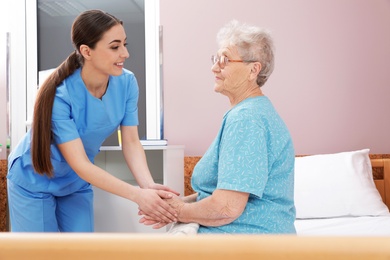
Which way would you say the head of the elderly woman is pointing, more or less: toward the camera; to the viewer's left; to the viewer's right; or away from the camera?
to the viewer's left

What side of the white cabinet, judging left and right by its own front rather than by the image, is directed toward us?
front

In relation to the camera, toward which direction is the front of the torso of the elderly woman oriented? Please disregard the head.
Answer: to the viewer's left

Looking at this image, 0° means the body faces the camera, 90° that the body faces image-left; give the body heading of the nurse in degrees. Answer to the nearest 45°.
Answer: approximately 315°

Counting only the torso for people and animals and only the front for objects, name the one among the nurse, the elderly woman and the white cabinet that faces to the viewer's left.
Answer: the elderly woman

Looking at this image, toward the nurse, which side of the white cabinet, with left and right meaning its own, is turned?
front

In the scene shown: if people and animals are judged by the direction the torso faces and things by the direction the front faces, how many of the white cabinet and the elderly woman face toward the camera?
1

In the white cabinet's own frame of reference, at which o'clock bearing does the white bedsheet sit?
The white bedsheet is roughly at 10 o'clock from the white cabinet.

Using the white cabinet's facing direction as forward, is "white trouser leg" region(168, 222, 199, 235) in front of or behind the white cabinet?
in front

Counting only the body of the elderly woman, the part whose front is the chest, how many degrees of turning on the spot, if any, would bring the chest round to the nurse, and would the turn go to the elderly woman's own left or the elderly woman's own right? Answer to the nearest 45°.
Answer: approximately 45° to the elderly woman's own right

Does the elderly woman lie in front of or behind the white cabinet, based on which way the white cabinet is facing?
in front
